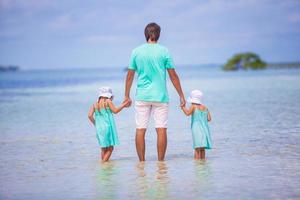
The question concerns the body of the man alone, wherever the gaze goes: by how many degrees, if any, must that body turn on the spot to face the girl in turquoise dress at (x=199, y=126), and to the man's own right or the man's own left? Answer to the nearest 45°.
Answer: approximately 45° to the man's own right

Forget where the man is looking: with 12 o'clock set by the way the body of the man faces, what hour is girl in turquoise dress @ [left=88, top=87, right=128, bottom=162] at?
The girl in turquoise dress is roughly at 10 o'clock from the man.

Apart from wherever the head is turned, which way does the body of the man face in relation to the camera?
away from the camera
